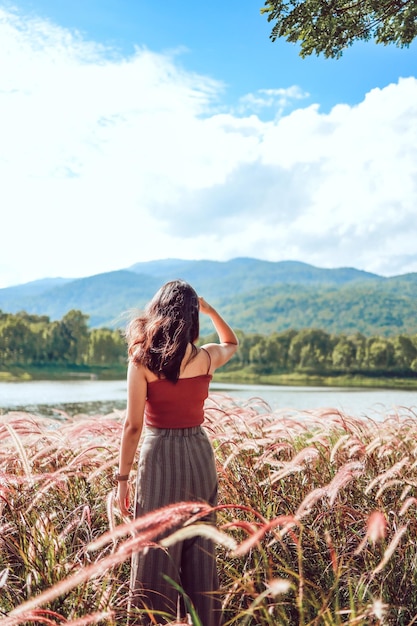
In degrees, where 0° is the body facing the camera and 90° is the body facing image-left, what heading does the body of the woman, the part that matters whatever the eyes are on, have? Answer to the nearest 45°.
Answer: approximately 180°

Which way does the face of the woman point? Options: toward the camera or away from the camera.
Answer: away from the camera
